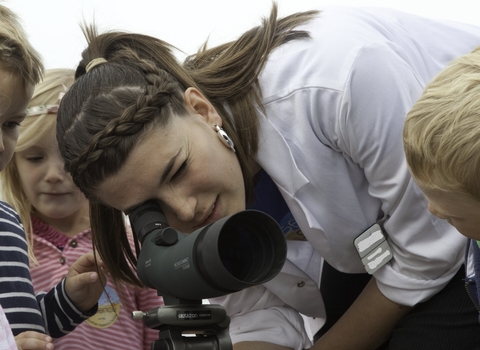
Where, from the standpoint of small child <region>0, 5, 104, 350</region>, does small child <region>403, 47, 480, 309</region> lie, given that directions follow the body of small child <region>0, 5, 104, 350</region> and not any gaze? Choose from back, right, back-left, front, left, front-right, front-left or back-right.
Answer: front

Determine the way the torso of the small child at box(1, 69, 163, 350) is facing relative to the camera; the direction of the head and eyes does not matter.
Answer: toward the camera

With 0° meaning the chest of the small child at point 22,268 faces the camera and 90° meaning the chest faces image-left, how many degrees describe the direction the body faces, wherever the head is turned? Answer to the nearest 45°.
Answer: approximately 315°

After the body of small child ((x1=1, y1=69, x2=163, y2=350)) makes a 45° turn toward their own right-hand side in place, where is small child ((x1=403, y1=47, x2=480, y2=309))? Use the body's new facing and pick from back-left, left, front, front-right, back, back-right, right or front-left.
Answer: left

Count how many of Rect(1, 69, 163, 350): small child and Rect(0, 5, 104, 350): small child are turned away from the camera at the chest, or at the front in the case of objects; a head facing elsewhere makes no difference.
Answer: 0

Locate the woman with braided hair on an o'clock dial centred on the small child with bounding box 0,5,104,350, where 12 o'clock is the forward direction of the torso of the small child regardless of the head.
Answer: The woman with braided hair is roughly at 11 o'clock from the small child.

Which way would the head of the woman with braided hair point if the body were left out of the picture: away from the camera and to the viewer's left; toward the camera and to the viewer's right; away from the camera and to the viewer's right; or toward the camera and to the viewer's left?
toward the camera and to the viewer's left
